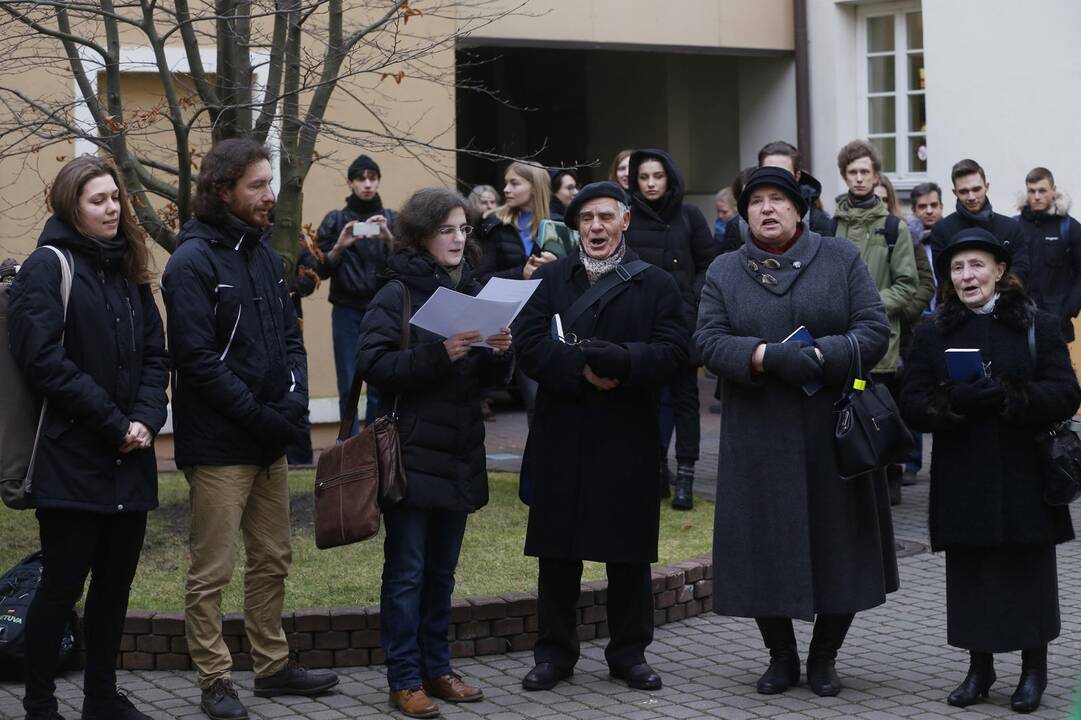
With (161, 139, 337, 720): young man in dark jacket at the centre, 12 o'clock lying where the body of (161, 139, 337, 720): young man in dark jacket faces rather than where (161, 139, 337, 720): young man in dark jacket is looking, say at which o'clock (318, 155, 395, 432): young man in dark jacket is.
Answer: (318, 155, 395, 432): young man in dark jacket is roughly at 8 o'clock from (161, 139, 337, 720): young man in dark jacket.

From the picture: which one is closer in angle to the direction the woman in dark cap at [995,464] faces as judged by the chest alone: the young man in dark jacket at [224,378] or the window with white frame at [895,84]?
the young man in dark jacket

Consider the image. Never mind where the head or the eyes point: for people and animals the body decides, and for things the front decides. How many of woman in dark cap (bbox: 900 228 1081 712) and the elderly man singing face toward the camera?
2

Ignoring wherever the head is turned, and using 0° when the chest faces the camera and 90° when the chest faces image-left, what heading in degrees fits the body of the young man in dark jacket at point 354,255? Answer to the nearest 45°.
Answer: approximately 0°

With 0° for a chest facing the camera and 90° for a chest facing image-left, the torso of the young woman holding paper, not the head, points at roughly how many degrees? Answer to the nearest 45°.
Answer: approximately 315°

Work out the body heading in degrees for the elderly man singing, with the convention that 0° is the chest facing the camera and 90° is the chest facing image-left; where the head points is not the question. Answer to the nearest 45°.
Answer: approximately 0°

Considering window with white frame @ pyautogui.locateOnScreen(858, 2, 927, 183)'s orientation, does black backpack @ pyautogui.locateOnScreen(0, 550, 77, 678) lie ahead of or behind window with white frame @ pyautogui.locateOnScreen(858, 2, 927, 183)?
ahead

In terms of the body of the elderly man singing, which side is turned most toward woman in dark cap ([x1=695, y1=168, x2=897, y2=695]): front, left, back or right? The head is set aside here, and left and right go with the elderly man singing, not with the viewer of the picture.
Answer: left

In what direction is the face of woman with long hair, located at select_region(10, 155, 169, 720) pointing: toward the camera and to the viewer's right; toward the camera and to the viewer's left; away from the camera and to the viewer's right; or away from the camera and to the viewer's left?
toward the camera and to the viewer's right
